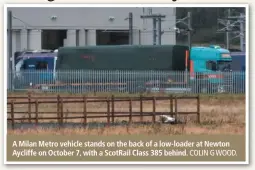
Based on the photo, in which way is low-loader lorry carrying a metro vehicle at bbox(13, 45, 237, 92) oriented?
to the viewer's right
